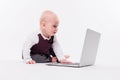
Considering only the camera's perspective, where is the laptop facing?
facing away from the viewer and to the left of the viewer
